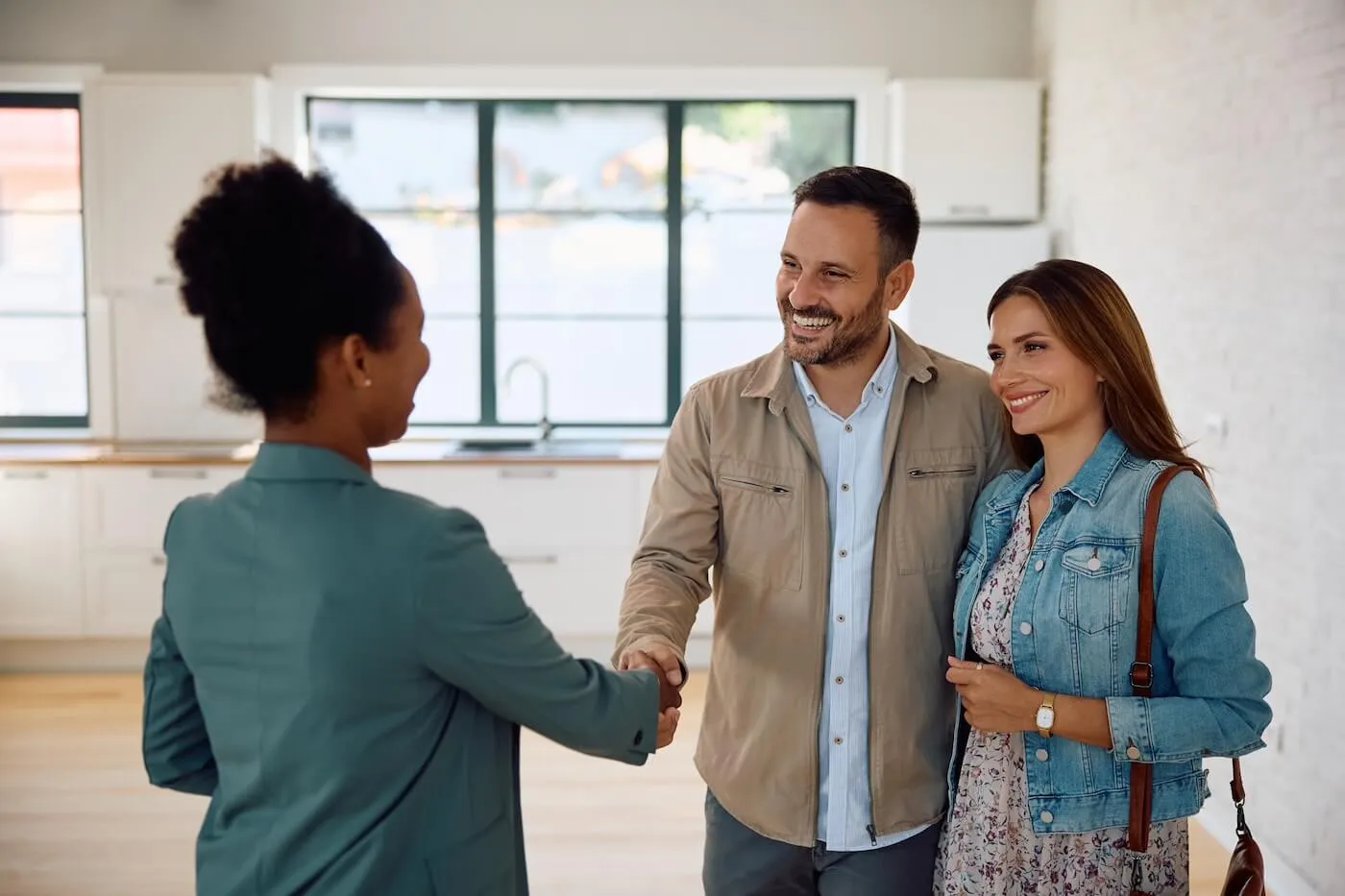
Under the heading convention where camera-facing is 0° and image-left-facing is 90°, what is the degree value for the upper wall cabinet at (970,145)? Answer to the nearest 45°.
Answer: approximately 0°

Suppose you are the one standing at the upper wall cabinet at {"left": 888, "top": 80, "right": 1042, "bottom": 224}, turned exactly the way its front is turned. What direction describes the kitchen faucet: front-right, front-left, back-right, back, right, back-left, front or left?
right

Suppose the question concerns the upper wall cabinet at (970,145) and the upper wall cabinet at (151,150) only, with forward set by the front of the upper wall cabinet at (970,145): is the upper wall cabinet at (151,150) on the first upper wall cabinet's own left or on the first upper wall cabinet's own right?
on the first upper wall cabinet's own right

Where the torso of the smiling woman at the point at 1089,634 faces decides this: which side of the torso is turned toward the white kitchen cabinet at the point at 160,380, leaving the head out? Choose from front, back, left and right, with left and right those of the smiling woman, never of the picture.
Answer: right

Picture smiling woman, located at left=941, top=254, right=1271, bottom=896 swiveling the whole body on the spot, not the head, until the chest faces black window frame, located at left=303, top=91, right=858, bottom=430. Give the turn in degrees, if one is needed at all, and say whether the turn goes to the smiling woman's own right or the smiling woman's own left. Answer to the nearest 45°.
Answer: approximately 90° to the smiling woman's own right

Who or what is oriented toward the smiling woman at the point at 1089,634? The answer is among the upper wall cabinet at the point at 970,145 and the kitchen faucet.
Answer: the upper wall cabinet

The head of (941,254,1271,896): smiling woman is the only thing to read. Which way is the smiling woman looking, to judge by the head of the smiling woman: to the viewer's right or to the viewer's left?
to the viewer's left
